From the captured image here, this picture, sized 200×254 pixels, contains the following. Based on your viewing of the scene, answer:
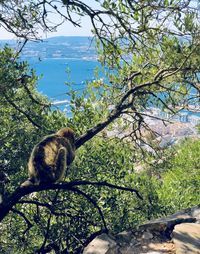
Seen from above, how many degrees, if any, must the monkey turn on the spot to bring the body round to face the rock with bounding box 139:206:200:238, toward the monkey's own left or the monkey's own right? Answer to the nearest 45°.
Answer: approximately 45° to the monkey's own right

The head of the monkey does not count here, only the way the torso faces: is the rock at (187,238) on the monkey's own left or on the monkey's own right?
on the monkey's own right

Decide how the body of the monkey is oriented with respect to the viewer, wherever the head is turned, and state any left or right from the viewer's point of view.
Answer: facing away from the viewer and to the right of the viewer
